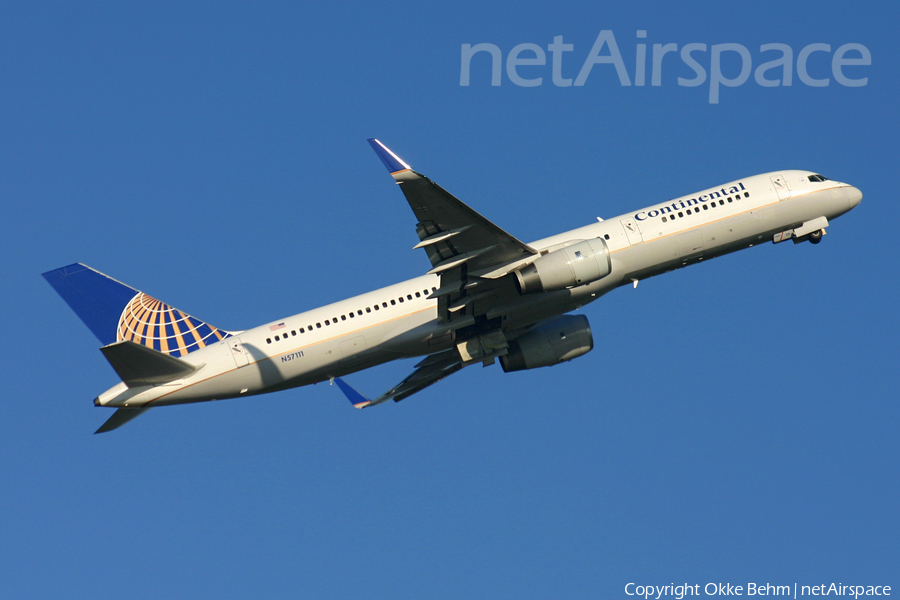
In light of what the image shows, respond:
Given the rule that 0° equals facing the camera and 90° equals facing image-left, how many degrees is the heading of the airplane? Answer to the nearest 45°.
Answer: approximately 270°
